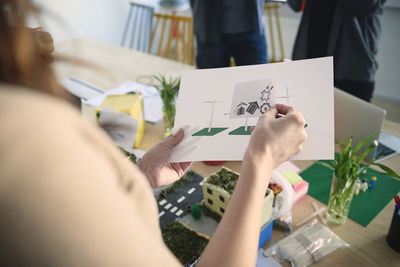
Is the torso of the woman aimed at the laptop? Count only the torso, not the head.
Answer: yes

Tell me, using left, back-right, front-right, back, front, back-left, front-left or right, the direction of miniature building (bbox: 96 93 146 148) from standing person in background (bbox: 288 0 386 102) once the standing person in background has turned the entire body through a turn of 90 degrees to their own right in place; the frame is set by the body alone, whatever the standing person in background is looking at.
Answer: left

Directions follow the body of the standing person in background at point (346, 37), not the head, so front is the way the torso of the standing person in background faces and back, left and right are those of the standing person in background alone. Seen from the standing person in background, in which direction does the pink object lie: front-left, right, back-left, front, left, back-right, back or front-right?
front-left

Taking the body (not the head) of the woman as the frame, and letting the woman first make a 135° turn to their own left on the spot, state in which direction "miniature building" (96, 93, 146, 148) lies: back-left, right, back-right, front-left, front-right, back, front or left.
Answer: right

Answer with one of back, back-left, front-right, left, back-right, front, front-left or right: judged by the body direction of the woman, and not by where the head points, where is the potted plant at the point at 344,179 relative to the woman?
front

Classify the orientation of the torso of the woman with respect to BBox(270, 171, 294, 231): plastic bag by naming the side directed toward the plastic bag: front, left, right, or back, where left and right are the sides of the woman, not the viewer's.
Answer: front

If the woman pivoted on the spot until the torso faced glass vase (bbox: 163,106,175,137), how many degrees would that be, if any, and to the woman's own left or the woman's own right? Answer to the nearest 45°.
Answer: approximately 45° to the woman's own left

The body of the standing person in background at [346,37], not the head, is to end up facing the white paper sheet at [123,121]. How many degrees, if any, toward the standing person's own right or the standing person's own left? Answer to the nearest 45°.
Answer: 0° — they already face it

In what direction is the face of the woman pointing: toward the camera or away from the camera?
away from the camera

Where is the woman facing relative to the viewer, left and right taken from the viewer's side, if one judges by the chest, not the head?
facing away from the viewer and to the right of the viewer

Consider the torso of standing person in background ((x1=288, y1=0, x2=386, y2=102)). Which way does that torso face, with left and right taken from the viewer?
facing the viewer and to the left of the viewer

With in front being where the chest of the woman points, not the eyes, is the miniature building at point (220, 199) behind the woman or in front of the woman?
in front

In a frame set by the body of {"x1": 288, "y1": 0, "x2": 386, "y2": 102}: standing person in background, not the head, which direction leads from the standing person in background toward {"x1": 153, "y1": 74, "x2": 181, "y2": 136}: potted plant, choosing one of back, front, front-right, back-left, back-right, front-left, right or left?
front
